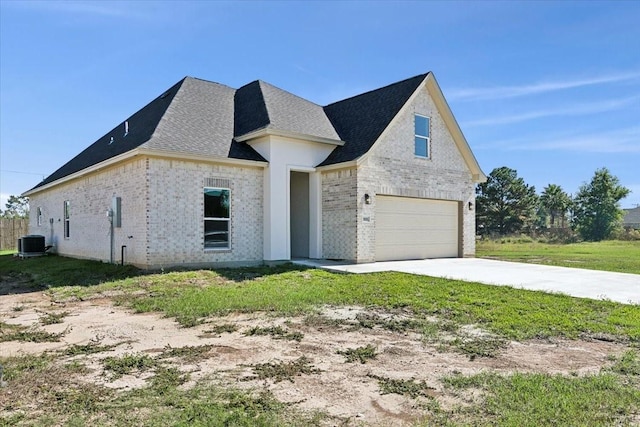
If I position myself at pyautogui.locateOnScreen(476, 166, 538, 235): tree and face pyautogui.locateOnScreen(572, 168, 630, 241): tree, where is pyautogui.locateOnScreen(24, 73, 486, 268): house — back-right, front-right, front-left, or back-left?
back-right

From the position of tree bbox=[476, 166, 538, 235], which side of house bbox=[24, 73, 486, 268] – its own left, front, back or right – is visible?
left

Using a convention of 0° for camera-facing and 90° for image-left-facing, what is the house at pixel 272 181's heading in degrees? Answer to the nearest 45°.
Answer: approximately 315°

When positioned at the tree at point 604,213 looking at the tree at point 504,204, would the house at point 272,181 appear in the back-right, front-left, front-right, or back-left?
front-left

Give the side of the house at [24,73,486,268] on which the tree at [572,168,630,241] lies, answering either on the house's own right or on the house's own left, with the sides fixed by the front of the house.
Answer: on the house's own left
